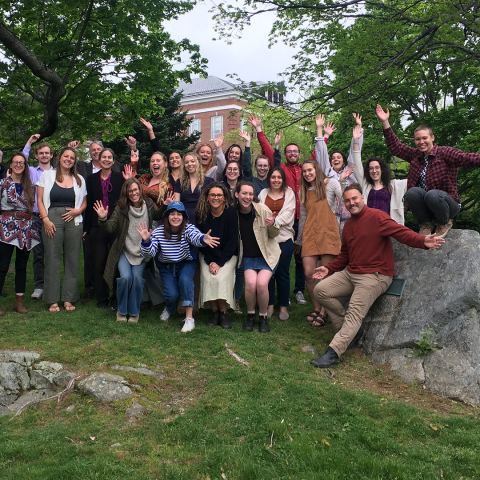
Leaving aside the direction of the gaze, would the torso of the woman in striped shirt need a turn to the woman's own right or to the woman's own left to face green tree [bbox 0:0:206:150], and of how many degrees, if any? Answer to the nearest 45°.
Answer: approximately 180°

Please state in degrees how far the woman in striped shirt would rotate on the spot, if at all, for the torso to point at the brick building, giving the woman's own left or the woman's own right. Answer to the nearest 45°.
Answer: approximately 180°

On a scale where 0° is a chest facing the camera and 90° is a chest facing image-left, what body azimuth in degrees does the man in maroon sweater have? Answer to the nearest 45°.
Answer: approximately 45°

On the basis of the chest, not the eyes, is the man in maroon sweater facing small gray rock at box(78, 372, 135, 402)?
yes

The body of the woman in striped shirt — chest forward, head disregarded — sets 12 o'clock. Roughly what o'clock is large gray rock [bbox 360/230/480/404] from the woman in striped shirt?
The large gray rock is roughly at 10 o'clock from the woman in striped shirt.

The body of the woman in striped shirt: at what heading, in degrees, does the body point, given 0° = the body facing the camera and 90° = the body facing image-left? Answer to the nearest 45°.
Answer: approximately 0°

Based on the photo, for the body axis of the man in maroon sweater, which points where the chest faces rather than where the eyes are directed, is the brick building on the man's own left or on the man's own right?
on the man's own right

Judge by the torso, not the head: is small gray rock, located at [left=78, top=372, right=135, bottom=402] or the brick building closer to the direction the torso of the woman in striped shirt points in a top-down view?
the small gray rock

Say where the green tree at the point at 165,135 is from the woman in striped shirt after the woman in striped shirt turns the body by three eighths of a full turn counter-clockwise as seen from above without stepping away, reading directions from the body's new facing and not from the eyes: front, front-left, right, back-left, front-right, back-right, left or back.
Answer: front-left

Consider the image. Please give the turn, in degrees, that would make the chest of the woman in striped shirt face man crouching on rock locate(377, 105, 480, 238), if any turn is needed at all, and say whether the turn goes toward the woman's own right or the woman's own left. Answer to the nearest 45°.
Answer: approximately 90° to the woman's own left
